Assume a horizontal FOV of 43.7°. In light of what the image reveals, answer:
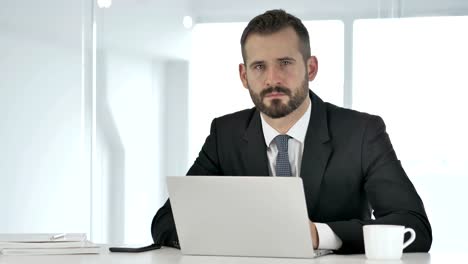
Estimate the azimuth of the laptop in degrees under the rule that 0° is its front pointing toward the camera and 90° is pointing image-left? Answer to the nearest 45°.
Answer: approximately 225°

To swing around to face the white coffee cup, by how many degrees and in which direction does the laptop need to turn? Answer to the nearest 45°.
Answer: approximately 45° to its right
